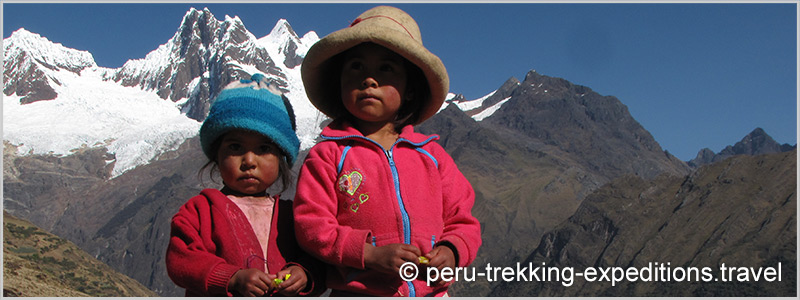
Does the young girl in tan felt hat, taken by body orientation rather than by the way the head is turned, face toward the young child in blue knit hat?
no

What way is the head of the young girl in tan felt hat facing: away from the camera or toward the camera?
toward the camera

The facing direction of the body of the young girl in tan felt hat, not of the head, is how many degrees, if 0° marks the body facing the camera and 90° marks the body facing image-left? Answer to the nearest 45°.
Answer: approximately 0°

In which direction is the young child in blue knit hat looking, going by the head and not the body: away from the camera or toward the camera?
toward the camera
